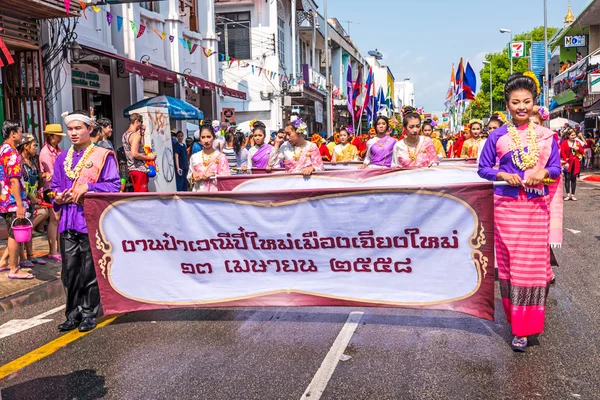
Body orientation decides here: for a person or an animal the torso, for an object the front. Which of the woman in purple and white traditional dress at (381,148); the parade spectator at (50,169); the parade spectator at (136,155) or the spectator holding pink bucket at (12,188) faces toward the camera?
the woman in purple and white traditional dress

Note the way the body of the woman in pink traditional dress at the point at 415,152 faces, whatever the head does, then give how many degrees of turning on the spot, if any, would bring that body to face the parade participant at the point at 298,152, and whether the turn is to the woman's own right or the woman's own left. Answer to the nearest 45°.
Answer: approximately 90° to the woman's own right

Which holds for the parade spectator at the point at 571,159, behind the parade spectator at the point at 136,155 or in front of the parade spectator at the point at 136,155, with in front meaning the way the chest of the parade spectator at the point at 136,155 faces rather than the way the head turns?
in front

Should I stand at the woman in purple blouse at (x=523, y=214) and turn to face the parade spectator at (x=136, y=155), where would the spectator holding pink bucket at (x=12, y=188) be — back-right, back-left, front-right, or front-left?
front-left

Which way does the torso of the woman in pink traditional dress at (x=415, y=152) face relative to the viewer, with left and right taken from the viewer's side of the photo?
facing the viewer

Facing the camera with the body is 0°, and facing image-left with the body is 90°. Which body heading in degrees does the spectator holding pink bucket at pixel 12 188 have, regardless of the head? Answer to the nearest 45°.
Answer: approximately 270°

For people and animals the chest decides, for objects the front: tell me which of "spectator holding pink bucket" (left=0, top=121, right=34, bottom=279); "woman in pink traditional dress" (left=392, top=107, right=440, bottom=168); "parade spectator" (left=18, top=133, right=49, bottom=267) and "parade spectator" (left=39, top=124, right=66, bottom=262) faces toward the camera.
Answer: the woman in pink traditional dress

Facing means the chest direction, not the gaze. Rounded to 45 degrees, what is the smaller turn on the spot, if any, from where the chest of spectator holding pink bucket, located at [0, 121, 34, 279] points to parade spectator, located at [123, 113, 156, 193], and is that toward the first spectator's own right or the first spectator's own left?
approximately 45° to the first spectator's own left

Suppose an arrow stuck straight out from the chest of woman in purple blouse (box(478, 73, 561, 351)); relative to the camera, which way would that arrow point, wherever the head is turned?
toward the camera

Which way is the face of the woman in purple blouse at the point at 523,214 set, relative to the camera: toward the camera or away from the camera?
toward the camera

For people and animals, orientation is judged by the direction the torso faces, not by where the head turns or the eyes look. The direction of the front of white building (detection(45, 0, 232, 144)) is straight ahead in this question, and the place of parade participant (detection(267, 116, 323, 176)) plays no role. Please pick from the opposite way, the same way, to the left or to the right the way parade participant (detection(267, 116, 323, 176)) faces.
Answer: to the right

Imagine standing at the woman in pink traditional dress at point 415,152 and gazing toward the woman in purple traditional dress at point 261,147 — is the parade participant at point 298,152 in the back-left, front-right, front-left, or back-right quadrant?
front-left

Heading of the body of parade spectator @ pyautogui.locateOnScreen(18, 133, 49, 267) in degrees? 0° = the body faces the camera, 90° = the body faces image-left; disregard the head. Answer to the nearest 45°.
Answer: approximately 270°

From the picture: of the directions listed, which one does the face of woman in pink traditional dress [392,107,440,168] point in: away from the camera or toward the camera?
toward the camera

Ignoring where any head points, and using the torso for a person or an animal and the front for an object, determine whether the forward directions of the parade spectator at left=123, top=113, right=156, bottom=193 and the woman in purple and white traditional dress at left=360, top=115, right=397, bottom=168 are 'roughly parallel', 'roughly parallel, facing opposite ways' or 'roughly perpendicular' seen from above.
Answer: roughly perpendicular
